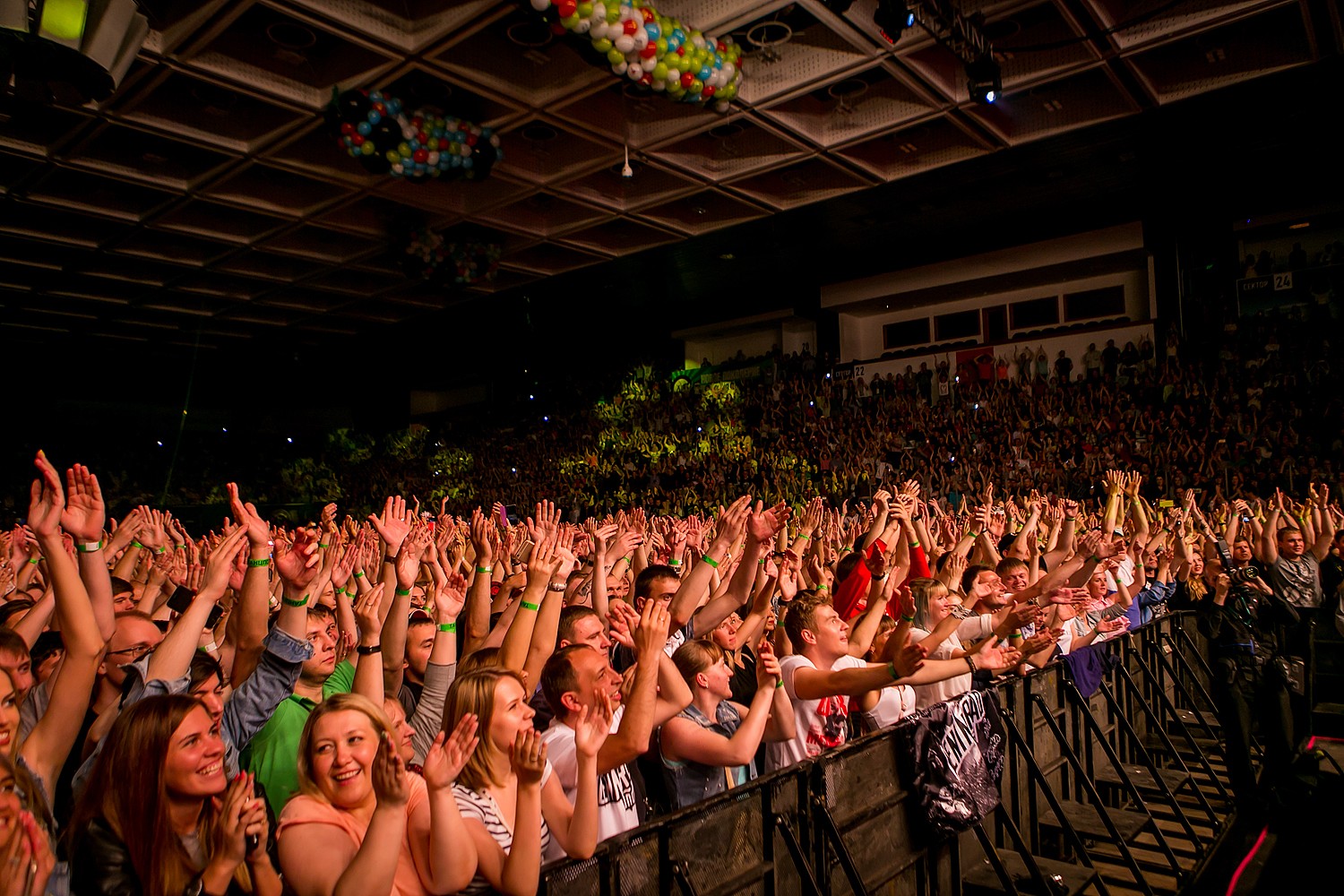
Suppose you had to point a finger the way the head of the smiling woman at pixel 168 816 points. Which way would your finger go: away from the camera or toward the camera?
toward the camera

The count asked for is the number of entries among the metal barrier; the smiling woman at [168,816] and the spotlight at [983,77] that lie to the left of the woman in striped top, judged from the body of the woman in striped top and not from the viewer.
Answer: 2

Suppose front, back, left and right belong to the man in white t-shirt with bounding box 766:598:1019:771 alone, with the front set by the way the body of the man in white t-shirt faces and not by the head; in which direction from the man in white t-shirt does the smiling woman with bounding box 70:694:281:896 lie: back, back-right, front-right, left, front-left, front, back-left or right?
right

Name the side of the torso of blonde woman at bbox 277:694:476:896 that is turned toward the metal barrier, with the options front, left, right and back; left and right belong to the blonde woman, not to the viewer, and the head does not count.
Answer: left

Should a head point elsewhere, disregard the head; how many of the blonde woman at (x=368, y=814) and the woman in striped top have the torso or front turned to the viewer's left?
0

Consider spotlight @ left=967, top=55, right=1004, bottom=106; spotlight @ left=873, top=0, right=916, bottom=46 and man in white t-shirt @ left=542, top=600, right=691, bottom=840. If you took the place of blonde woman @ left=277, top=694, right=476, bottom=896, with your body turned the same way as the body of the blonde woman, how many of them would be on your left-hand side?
3

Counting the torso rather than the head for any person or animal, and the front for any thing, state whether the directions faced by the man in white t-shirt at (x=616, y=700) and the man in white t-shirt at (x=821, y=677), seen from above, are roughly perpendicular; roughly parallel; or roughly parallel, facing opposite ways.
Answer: roughly parallel

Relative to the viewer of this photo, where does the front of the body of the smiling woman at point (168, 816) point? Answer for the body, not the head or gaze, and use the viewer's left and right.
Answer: facing the viewer and to the right of the viewer

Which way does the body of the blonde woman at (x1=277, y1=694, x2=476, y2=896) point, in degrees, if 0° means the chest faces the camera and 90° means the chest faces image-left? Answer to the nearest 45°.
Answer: approximately 315°
